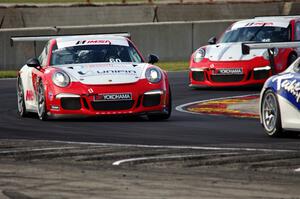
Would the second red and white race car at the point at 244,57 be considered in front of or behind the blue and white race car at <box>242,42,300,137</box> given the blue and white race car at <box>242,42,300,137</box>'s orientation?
behind

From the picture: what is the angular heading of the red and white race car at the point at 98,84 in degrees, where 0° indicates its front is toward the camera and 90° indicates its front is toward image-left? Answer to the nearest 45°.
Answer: approximately 0°

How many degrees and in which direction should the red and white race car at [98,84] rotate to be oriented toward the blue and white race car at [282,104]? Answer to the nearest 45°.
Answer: approximately 45° to its left

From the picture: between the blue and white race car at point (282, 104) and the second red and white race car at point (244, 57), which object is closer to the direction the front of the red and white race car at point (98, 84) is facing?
the blue and white race car

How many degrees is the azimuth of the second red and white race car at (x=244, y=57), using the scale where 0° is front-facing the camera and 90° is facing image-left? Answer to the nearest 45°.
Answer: approximately 45°

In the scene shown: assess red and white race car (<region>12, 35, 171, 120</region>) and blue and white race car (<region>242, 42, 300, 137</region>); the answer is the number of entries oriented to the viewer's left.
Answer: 0

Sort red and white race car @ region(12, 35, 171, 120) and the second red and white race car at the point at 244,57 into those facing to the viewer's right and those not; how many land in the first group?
0

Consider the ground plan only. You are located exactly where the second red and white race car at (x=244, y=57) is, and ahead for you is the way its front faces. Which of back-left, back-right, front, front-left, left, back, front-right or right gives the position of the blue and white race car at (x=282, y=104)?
front-left
